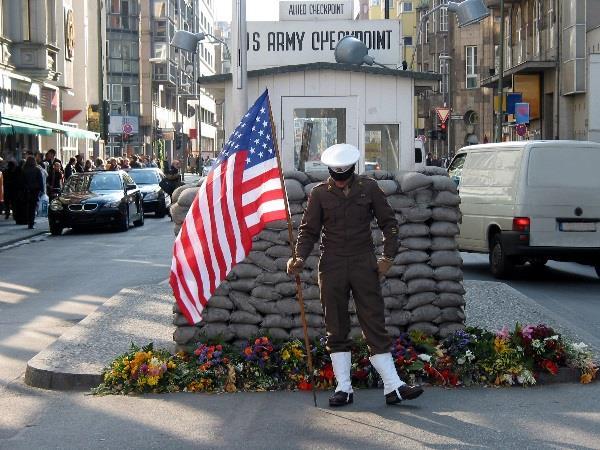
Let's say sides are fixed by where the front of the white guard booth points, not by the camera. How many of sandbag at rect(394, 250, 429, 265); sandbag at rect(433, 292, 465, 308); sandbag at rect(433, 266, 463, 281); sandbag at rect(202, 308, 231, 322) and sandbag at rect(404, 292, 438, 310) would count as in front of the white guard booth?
5

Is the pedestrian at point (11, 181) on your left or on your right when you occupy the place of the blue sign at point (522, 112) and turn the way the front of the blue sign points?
on your right

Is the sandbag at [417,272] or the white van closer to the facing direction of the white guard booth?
the sandbag

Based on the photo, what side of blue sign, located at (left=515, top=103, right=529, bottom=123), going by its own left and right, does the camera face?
front

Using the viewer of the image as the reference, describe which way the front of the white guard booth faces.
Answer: facing the viewer

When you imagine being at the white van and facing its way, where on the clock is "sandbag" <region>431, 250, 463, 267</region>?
The sandbag is roughly at 8 o'clock from the white van.

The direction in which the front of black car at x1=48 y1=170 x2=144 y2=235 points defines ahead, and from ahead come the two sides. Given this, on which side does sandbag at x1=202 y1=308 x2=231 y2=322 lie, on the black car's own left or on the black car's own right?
on the black car's own left

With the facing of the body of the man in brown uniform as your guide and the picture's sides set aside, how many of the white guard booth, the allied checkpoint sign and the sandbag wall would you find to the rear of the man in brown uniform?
3

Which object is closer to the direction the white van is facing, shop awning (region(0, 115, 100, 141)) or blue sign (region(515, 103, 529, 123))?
the blue sign

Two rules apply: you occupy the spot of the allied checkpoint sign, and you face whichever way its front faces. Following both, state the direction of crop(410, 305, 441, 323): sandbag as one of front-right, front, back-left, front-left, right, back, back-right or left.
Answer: front

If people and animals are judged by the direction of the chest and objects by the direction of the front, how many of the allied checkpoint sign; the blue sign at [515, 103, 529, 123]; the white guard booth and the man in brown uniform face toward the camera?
4
